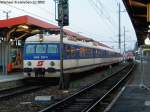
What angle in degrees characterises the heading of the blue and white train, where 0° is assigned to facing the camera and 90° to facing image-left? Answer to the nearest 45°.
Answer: approximately 45°

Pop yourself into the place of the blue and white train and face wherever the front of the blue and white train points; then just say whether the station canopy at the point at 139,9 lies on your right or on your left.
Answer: on your left
